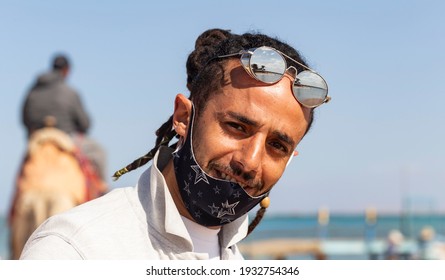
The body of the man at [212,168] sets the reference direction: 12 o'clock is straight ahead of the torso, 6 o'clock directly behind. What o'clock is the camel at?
The camel is roughly at 7 o'clock from the man.

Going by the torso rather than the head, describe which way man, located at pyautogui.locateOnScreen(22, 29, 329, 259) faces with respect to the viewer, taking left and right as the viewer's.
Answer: facing the viewer and to the right of the viewer

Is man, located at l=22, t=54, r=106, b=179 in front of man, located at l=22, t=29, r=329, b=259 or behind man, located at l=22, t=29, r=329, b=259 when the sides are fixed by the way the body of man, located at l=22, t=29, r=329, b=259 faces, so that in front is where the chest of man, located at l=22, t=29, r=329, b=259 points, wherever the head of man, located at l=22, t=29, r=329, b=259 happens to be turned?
behind
